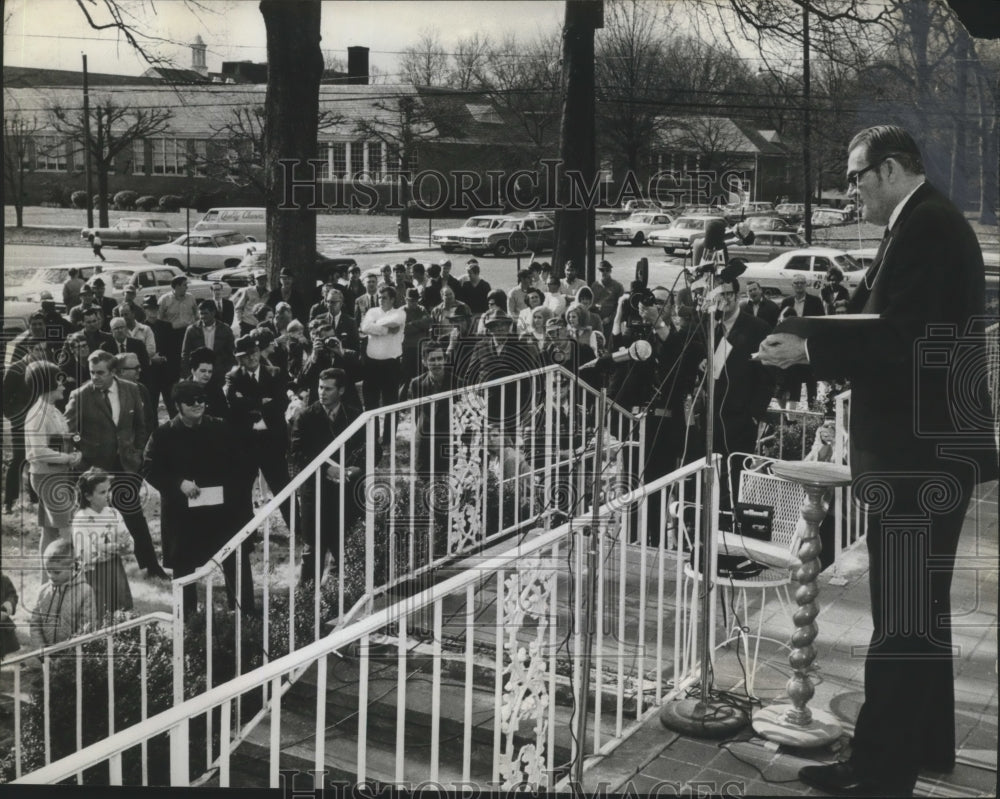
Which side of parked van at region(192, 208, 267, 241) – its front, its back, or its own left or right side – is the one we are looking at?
left

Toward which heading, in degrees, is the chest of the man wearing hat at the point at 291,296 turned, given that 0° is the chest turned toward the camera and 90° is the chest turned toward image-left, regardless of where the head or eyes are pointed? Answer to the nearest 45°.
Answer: approximately 0°

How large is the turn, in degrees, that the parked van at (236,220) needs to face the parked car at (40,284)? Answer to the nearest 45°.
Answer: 0° — it already faces it

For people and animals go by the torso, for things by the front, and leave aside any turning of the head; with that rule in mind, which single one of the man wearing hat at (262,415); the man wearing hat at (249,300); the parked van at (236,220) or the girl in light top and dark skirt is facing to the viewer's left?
the parked van

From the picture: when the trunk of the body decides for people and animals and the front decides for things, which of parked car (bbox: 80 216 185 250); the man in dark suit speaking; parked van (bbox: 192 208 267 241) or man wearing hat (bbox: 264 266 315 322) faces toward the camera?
the man wearing hat
